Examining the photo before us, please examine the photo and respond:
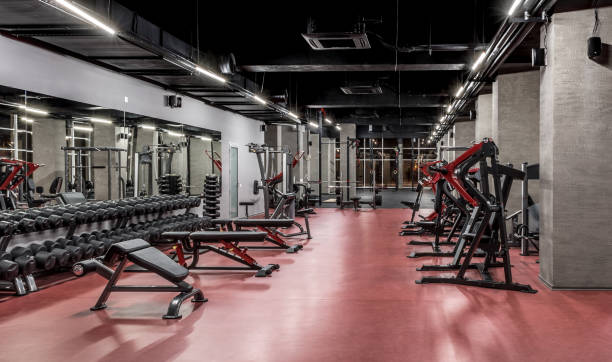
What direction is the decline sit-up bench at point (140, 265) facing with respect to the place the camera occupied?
facing to the left of the viewer

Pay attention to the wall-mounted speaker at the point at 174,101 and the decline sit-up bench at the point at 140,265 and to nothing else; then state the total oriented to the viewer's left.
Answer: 1

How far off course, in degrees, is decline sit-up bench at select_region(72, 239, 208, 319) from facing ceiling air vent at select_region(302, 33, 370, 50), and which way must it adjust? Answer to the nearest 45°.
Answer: approximately 135° to its right

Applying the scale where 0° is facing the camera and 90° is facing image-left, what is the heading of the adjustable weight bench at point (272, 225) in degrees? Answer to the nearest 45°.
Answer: approximately 90°

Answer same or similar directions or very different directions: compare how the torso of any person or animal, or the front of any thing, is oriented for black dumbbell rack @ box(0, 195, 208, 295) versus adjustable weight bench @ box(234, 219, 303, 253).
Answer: very different directions

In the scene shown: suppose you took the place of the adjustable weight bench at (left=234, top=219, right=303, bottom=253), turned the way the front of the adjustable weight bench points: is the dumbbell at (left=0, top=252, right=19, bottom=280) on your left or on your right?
on your left
